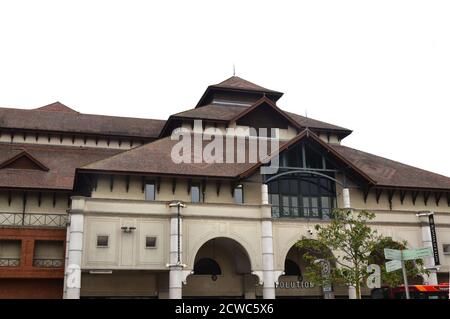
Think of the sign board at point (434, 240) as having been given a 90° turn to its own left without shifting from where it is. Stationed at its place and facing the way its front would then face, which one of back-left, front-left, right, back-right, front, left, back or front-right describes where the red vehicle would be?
right

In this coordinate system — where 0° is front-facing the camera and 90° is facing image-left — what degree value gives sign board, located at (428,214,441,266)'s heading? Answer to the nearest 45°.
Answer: approximately 0°

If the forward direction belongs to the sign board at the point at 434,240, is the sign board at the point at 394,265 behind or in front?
in front

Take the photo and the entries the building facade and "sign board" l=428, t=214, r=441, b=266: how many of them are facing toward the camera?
2

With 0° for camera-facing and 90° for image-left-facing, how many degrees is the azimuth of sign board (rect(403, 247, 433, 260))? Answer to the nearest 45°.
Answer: approximately 0°

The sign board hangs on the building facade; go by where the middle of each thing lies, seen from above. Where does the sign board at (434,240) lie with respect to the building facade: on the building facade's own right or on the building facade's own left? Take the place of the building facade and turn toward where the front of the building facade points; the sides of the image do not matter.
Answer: on the building facade's own left

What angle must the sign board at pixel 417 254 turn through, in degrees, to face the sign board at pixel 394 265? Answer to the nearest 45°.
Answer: approximately 135° to its right

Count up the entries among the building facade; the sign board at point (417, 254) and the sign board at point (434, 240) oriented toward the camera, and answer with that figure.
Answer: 3

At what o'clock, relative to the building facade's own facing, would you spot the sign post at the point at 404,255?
The sign post is roughly at 11 o'clock from the building facade.

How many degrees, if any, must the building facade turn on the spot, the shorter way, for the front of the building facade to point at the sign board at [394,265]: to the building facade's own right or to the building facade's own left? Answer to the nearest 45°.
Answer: approximately 45° to the building facade's own left

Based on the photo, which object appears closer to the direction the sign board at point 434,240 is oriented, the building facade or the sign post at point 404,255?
the sign post
